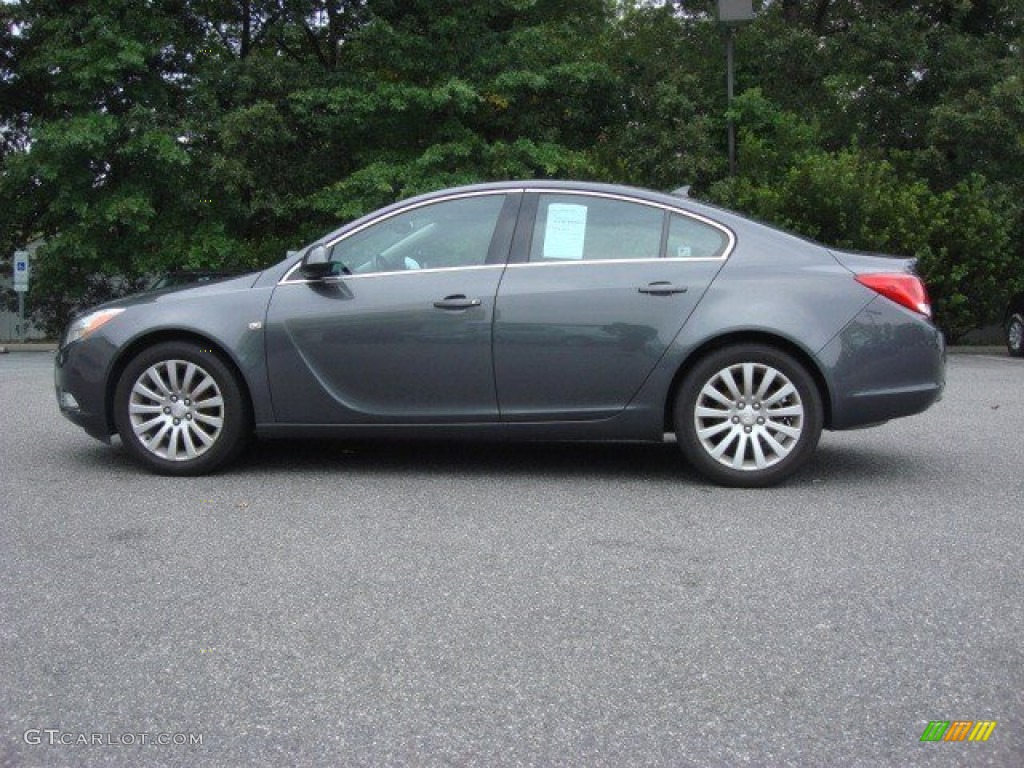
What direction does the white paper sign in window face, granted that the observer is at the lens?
facing the viewer

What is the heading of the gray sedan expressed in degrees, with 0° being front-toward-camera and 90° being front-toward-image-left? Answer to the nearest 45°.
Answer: approximately 90°
